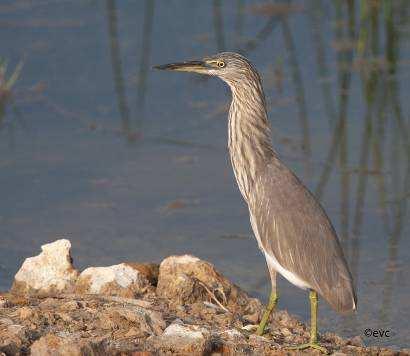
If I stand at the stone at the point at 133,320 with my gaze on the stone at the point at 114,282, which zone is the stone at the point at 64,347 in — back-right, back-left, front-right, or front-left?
back-left

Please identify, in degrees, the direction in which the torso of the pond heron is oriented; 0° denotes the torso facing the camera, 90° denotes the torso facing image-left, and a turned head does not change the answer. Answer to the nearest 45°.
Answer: approximately 90°

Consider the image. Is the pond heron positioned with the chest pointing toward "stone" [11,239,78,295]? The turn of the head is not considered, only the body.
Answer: yes

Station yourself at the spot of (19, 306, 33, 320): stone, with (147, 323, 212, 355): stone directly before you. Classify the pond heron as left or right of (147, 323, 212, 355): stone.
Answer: left

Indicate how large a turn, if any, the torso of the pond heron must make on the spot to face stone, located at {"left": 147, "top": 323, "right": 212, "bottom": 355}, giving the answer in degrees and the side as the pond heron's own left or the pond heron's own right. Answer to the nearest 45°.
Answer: approximately 45° to the pond heron's own left

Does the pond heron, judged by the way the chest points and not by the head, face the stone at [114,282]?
yes

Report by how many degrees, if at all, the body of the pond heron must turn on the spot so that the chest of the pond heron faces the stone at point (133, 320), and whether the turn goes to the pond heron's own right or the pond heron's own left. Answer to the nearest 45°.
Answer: approximately 45° to the pond heron's own left

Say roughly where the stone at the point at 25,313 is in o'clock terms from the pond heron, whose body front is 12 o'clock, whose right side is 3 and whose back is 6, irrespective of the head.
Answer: The stone is roughly at 11 o'clock from the pond heron.

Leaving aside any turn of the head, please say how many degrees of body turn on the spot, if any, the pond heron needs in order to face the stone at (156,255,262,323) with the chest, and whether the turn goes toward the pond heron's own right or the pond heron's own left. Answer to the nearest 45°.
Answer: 0° — it already faces it

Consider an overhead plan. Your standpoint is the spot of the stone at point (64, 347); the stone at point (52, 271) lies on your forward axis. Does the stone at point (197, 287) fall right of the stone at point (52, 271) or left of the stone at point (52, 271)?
right
